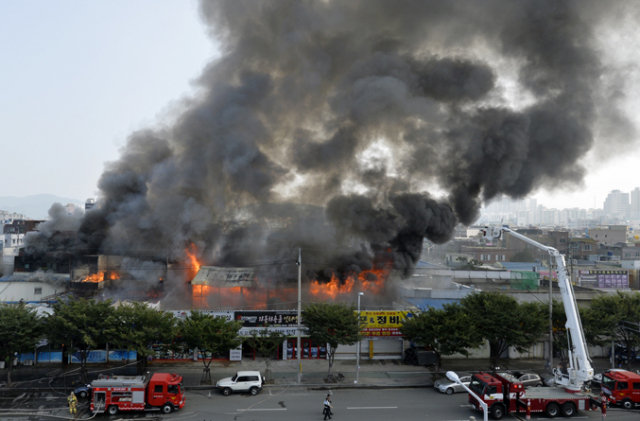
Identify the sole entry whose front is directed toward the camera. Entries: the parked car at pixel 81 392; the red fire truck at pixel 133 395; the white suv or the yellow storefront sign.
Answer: the yellow storefront sign

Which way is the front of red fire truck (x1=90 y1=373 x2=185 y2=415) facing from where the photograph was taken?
facing to the right of the viewer

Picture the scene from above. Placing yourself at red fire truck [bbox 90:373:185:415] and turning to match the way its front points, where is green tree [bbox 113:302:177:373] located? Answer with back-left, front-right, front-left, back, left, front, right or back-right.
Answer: left

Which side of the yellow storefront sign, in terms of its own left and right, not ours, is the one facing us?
front

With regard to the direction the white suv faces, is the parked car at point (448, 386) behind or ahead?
behind

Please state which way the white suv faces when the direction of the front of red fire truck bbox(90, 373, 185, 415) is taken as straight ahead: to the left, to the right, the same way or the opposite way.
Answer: the opposite way

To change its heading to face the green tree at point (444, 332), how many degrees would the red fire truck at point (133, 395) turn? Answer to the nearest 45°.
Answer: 0° — it already faces it

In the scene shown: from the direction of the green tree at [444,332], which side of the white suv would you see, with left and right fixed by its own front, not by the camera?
back

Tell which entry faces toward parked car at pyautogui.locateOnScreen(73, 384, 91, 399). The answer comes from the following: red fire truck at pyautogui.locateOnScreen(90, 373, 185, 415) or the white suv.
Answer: the white suv

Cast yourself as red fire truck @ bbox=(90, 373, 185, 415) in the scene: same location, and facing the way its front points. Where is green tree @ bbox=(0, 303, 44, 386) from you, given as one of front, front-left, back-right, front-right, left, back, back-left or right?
back-left

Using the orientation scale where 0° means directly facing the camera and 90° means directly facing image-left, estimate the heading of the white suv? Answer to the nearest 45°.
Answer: approximately 90°

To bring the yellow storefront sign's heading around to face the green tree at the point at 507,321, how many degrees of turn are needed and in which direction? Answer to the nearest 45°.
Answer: approximately 45° to its left

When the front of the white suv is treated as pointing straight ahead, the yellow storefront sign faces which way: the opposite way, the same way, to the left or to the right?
to the left

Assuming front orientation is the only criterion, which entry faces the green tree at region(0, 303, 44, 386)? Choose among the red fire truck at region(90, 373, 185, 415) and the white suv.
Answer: the white suv
